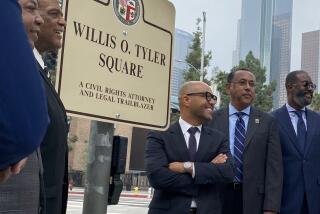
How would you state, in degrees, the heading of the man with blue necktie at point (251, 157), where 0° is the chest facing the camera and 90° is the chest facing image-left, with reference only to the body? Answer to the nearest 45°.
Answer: approximately 0°

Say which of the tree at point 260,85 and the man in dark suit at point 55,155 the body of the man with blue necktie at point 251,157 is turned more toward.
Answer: the man in dark suit

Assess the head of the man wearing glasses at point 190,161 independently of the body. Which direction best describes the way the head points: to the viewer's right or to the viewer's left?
to the viewer's right

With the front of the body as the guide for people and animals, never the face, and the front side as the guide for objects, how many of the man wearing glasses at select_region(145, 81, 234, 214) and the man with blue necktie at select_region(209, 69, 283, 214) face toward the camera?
2
